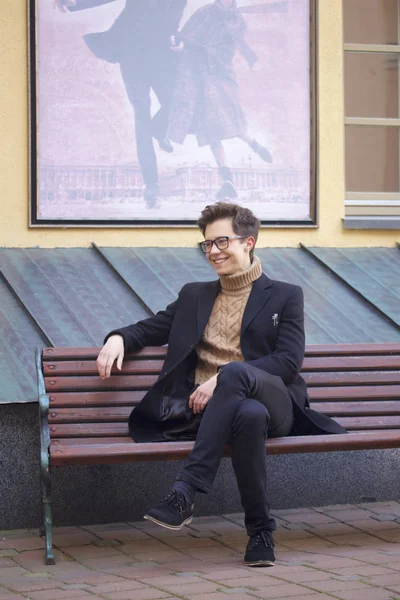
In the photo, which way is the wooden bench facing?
toward the camera

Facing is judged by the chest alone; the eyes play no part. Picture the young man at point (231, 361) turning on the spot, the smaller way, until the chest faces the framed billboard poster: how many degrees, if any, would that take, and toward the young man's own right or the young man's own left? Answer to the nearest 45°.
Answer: approximately 180°

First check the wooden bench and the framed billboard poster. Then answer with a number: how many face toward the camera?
2

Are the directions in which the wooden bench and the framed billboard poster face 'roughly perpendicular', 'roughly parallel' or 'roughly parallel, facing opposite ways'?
roughly parallel

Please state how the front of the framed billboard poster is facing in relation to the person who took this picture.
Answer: facing the viewer

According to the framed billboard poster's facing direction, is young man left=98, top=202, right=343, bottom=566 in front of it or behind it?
in front

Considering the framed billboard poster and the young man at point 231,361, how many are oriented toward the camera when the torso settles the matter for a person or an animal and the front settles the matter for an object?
2

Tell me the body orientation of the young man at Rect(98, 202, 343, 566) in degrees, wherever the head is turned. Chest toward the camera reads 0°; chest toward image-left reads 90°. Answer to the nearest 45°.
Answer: approximately 0°
